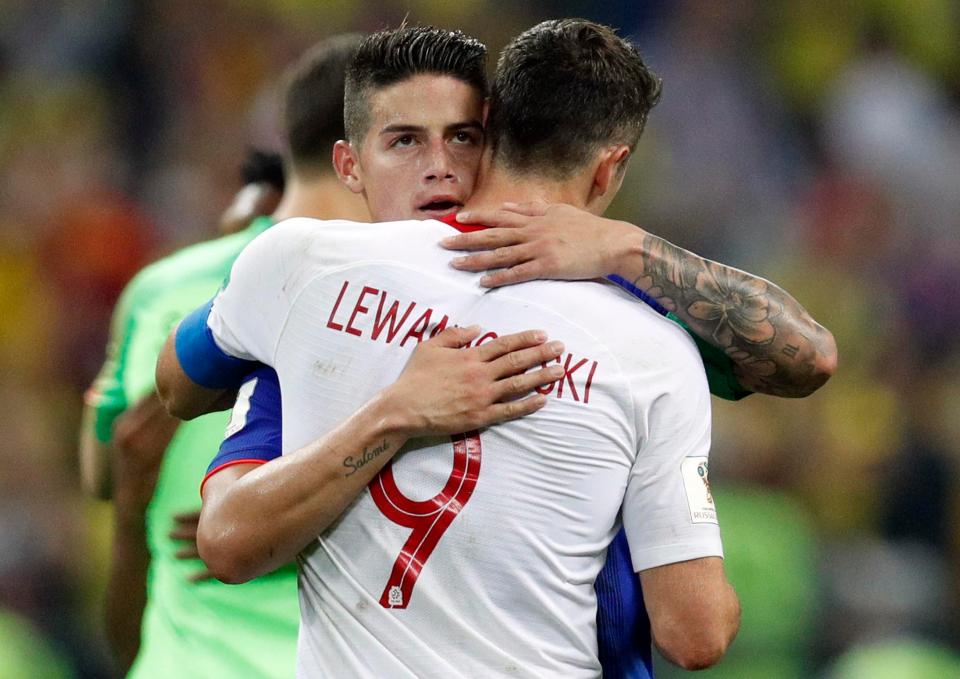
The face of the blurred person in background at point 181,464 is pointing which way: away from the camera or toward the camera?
away from the camera

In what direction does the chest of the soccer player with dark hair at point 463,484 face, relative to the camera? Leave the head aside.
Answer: away from the camera

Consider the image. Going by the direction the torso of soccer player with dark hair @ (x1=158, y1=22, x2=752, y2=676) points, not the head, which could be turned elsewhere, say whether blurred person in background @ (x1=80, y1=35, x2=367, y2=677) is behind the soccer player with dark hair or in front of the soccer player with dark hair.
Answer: in front
